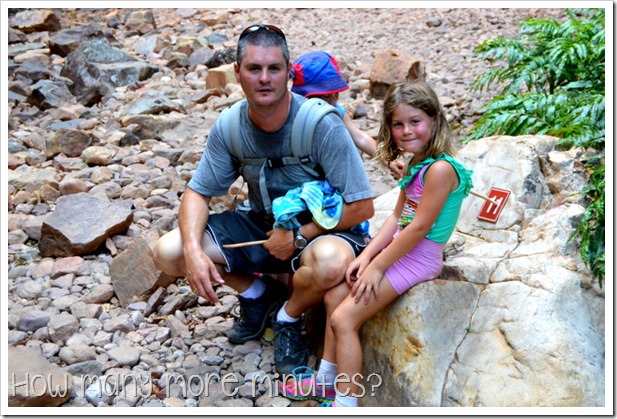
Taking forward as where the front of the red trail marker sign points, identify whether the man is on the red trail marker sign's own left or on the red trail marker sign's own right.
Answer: on the red trail marker sign's own right

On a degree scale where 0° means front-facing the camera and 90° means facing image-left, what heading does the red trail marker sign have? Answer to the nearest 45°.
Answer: approximately 0°

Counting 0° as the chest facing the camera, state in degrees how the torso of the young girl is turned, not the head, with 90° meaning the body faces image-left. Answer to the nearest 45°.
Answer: approximately 45°

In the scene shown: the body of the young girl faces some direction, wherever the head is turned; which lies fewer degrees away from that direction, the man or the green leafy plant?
the man

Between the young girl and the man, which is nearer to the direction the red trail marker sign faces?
the young girl

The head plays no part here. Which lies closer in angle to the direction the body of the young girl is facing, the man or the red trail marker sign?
the man

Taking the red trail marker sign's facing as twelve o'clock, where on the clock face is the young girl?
The young girl is roughly at 1 o'clock from the red trail marker sign.

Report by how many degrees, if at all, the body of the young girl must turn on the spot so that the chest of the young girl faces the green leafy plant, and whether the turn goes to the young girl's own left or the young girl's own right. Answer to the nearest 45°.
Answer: approximately 180°

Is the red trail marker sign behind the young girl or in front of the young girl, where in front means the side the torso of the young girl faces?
behind
